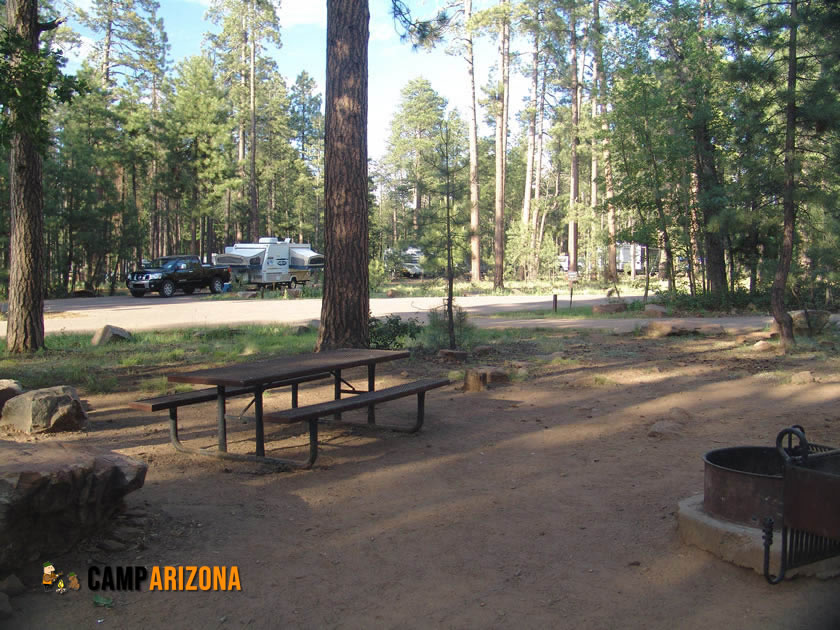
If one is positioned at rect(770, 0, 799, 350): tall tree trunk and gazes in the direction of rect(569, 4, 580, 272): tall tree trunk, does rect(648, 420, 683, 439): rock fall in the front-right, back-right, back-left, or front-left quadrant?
back-left

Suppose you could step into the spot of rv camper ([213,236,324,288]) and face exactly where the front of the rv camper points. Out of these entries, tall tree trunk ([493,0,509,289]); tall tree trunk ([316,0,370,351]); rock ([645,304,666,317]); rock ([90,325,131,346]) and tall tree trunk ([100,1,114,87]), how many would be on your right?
1

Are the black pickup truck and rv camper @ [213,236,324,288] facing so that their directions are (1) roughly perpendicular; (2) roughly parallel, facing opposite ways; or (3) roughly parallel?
roughly parallel

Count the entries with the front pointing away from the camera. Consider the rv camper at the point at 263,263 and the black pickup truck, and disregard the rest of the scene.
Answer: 0

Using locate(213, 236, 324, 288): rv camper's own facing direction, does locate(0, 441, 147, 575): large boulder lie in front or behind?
in front

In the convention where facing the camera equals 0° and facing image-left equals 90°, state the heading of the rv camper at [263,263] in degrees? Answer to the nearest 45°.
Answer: approximately 45°

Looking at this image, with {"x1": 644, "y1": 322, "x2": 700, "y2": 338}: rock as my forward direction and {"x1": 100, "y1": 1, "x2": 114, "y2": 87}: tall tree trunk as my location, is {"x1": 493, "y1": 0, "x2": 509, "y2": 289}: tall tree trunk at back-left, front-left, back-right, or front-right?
front-left

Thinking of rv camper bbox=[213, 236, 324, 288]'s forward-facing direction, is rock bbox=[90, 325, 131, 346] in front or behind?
in front

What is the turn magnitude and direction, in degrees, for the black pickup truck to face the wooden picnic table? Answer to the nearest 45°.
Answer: approximately 45° to its left

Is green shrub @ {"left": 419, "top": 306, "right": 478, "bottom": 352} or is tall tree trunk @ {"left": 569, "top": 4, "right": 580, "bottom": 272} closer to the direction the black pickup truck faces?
the green shrub

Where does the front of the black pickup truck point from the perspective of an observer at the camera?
facing the viewer and to the left of the viewer

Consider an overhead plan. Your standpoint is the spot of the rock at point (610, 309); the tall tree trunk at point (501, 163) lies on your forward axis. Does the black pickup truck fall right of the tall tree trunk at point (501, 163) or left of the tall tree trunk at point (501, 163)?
left

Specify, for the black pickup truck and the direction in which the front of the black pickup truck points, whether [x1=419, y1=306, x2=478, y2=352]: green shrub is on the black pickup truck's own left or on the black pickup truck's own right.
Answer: on the black pickup truck's own left
